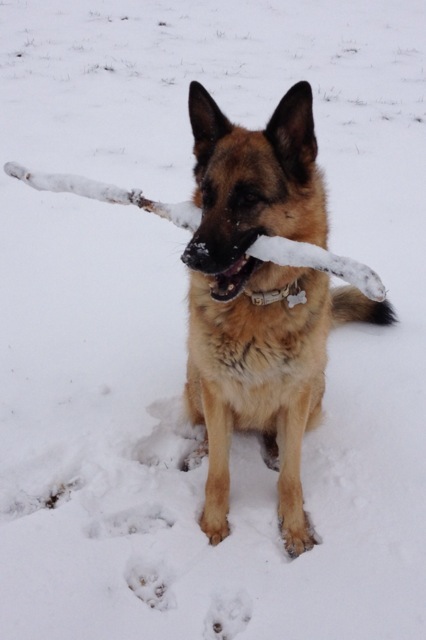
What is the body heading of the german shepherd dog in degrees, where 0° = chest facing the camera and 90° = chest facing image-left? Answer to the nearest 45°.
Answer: approximately 0°
